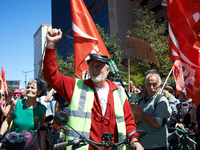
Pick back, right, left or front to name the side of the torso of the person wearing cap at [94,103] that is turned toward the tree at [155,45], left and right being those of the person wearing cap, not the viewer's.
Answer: back

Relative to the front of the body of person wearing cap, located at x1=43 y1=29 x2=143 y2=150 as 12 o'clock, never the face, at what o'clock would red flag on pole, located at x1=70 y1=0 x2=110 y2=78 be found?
The red flag on pole is roughly at 6 o'clock from the person wearing cap.

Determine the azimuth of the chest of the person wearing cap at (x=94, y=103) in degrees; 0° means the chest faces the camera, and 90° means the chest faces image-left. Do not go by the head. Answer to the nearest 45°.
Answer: approximately 0°

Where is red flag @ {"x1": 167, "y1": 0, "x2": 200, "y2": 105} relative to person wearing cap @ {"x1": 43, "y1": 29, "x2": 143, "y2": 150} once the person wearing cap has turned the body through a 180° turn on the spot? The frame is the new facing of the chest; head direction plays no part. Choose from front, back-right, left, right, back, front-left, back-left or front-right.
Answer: front-right
